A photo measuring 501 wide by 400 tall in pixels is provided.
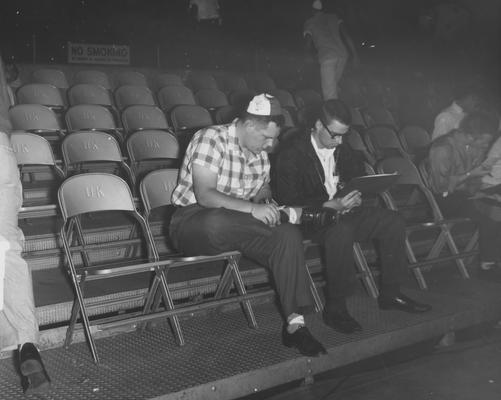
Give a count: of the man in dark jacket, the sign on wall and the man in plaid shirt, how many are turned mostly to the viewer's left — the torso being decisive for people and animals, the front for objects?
0

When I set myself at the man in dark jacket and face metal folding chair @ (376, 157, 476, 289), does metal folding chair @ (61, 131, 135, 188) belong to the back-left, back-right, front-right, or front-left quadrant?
back-left

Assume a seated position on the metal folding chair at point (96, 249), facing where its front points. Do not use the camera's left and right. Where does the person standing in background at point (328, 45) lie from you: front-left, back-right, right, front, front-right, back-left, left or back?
left

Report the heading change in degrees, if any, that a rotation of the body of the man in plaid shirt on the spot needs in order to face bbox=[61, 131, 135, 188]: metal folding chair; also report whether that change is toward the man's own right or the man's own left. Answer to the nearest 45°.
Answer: approximately 180°

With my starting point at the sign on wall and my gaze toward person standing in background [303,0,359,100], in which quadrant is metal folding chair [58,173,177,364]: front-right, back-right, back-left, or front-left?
front-right

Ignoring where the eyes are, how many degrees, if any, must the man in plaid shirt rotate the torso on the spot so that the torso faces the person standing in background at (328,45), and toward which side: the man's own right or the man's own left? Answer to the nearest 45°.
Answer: approximately 135° to the man's own left

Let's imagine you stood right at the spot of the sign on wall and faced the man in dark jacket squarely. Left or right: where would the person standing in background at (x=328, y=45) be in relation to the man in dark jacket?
left

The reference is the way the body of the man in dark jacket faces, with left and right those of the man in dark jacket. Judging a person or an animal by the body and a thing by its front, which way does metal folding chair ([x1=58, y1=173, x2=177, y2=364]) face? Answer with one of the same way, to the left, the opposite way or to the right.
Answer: the same way

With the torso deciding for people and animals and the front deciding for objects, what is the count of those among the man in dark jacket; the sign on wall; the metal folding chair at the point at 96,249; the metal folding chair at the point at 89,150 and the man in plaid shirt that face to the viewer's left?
0

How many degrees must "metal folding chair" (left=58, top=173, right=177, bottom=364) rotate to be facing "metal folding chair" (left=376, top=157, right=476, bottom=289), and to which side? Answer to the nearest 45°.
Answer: approximately 45° to its left

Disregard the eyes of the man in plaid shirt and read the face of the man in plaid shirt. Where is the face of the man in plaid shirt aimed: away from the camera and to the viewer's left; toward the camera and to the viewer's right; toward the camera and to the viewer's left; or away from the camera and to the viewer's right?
toward the camera and to the viewer's right

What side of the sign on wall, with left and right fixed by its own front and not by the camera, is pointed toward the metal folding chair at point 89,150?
front

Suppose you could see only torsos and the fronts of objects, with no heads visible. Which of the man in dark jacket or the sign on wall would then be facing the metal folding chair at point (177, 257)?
the sign on wall

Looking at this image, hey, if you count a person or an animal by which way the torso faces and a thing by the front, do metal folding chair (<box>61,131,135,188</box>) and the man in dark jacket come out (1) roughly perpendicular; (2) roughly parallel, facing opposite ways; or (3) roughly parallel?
roughly parallel

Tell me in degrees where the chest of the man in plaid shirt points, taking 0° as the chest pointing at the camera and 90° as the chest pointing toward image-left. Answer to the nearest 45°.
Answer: approximately 315°

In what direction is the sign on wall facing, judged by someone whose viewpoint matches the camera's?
facing the viewer

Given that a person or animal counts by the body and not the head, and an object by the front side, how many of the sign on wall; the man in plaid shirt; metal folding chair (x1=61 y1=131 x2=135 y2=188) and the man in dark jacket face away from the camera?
0

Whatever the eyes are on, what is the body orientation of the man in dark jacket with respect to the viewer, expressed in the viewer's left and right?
facing the viewer and to the right of the viewer
